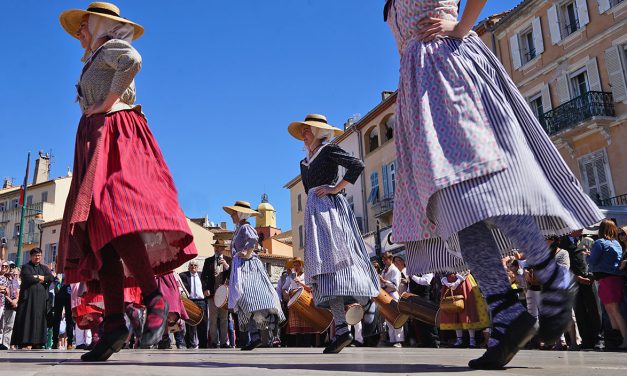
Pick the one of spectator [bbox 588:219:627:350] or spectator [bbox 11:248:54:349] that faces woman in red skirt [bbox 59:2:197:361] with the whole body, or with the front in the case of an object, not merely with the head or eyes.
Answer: spectator [bbox 11:248:54:349]

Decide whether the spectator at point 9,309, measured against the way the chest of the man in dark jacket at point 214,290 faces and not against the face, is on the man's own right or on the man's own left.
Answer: on the man's own right

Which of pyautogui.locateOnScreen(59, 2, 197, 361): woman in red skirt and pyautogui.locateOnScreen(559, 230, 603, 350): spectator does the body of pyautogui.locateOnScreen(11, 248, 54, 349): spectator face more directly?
the woman in red skirt

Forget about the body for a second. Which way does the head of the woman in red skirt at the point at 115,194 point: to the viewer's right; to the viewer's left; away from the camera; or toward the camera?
to the viewer's left

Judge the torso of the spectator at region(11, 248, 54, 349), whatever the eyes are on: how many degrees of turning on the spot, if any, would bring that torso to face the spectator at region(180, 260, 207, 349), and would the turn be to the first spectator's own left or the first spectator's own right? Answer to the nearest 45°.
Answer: approximately 90° to the first spectator's own left

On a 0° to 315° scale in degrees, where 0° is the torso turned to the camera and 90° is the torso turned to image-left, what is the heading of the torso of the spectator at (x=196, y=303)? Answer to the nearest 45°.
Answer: approximately 0°

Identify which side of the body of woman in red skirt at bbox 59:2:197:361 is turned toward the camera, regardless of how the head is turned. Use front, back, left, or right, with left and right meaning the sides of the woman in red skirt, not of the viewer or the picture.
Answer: left
